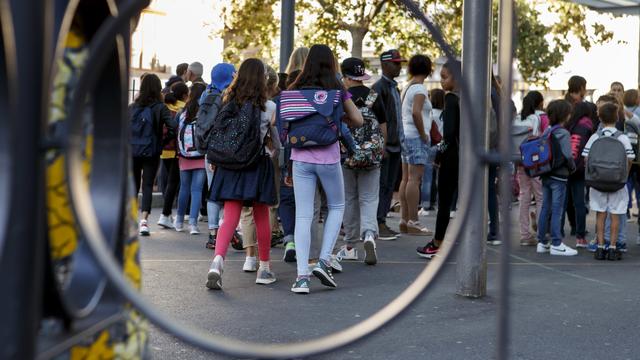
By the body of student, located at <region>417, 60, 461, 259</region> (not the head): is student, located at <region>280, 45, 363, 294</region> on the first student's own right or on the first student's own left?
on the first student's own left

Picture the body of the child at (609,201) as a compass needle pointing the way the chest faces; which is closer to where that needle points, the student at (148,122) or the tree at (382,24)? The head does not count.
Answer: the tree

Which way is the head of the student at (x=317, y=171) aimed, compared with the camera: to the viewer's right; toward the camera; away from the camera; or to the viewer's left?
away from the camera

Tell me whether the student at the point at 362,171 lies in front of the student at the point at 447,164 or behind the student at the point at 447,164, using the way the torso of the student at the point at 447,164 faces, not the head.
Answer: in front

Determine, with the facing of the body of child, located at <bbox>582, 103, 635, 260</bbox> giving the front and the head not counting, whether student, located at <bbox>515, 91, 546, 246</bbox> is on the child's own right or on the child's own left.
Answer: on the child's own left

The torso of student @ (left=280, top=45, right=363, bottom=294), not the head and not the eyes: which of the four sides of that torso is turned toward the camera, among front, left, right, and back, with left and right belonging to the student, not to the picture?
back

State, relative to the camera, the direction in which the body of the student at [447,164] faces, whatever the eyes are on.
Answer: to the viewer's left

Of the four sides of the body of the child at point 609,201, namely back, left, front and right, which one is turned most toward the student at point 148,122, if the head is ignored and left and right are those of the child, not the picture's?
left

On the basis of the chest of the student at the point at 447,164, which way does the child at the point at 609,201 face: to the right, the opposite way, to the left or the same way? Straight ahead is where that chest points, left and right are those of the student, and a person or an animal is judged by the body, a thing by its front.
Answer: to the right

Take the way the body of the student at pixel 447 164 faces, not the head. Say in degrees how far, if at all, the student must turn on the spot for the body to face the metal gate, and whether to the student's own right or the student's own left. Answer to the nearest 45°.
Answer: approximately 90° to the student's own left

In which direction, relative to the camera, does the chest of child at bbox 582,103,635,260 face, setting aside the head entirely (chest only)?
away from the camera

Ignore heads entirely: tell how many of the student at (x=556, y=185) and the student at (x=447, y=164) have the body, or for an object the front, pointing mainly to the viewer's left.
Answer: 1
